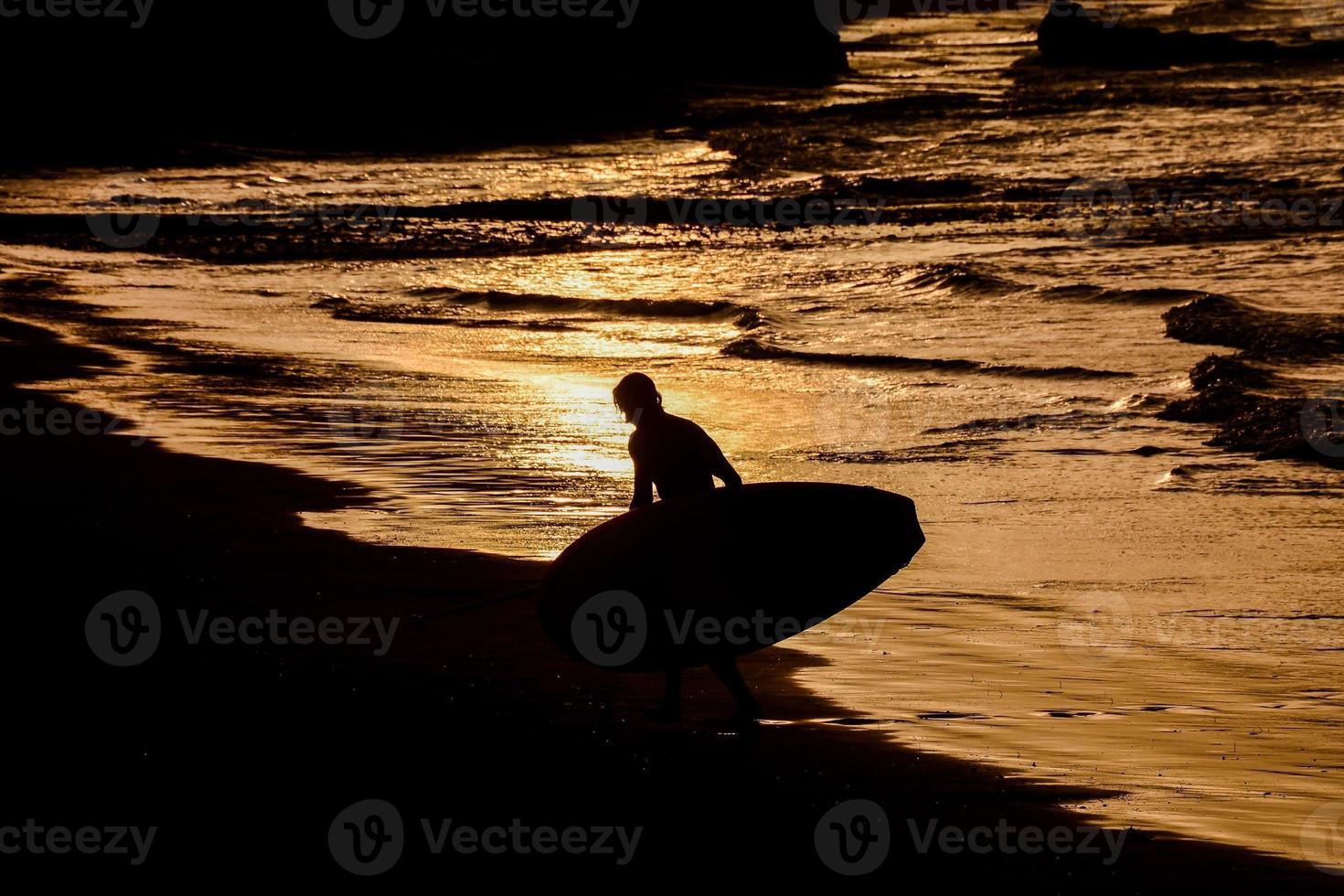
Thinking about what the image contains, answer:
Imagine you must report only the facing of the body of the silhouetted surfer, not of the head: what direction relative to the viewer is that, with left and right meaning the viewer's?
facing to the left of the viewer

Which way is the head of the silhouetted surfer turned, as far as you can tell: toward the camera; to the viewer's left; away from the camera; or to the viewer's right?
to the viewer's left
